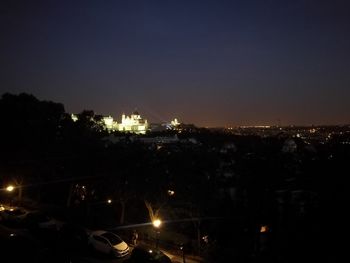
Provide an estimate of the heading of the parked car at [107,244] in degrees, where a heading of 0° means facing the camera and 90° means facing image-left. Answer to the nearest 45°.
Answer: approximately 315°

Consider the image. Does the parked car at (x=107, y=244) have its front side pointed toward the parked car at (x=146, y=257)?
yes
